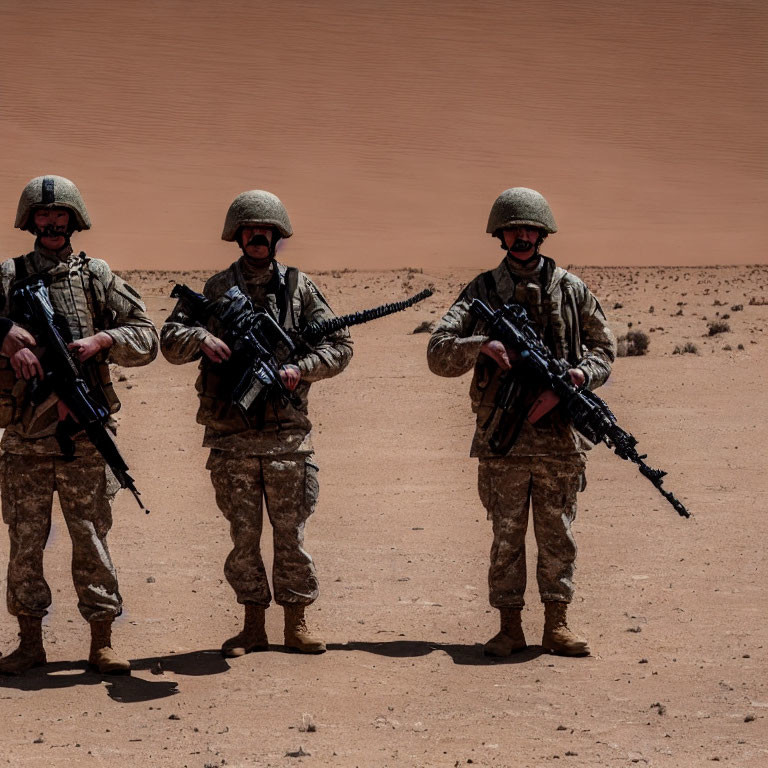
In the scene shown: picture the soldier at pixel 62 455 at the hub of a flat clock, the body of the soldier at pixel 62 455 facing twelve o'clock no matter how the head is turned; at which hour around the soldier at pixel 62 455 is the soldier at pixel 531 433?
the soldier at pixel 531 433 is roughly at 9 o'clock from the soldier at pixel 62 455.

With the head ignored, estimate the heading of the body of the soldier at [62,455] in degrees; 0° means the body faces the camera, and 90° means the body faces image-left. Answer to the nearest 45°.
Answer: approximately 0°

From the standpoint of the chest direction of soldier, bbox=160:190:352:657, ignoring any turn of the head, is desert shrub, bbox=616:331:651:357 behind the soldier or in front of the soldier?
behind

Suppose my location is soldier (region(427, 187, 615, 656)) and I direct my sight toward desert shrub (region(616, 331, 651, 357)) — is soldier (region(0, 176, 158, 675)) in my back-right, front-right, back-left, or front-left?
back-left

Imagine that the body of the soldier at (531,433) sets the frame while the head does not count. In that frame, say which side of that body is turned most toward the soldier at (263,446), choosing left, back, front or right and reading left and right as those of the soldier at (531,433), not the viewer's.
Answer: right

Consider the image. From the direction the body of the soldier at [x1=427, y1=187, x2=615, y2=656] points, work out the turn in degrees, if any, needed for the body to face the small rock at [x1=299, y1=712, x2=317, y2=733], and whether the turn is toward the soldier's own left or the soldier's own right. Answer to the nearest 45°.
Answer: approximately 45° to the soldier's own right

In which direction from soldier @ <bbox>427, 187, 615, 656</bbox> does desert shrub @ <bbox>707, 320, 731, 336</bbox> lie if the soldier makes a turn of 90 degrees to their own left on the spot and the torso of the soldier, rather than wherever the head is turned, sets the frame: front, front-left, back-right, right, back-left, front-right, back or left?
left

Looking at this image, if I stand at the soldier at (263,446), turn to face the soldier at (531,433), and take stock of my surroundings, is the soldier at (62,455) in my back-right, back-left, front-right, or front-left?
back-right

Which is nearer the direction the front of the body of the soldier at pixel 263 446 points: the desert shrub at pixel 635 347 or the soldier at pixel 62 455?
the soldier

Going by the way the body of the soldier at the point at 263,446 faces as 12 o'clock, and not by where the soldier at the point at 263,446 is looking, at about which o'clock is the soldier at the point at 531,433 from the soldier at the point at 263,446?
the soldier at the point at 531,433 is roughly at 9 o'clock from the soldier at the point at 263,446.

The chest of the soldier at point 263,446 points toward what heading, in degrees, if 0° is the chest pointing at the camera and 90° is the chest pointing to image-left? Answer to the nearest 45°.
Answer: approximately 0°
